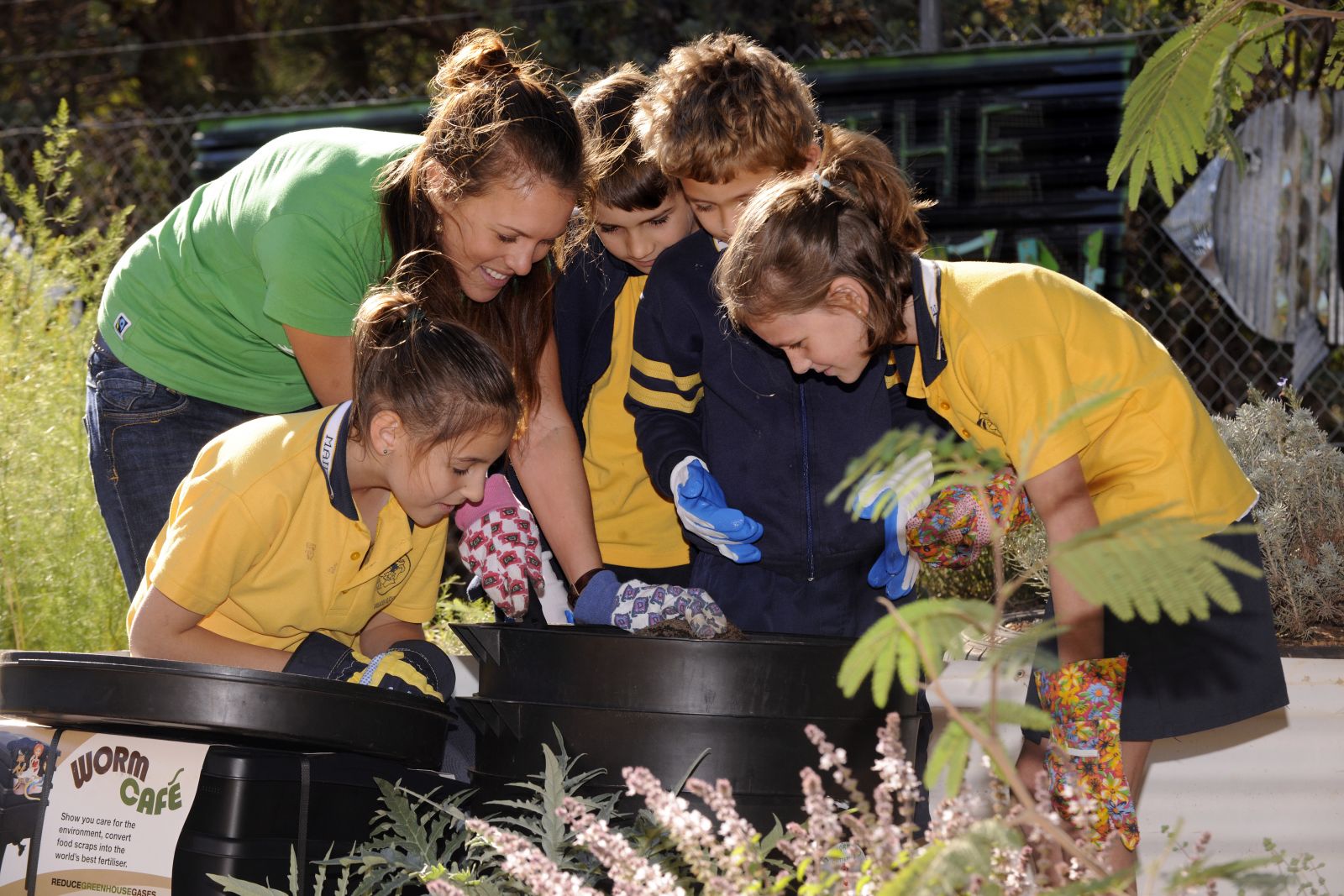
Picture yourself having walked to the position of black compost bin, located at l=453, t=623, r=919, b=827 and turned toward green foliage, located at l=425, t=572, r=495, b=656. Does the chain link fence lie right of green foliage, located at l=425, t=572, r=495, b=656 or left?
right

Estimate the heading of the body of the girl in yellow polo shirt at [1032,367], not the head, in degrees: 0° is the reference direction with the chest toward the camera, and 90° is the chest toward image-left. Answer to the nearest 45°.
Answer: approximately 90°

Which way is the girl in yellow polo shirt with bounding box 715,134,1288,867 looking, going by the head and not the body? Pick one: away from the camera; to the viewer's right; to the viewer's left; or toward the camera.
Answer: to the viewer's left

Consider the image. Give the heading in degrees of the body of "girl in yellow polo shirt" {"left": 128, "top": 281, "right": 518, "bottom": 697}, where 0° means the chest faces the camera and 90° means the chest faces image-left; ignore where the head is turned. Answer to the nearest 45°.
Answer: approximately 315°

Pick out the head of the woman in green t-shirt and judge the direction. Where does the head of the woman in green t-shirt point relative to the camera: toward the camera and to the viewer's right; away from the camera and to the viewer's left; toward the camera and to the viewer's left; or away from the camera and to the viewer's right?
toward the camera and to the viewer's right

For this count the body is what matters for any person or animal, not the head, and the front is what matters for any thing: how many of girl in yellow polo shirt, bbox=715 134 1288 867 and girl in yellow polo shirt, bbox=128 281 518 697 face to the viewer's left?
1

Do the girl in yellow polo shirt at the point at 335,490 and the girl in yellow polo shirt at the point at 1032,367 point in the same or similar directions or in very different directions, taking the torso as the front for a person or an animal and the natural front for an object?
very different directions

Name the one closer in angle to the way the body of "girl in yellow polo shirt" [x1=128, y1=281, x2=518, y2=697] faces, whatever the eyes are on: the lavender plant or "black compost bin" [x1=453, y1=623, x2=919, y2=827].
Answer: the black compost bin

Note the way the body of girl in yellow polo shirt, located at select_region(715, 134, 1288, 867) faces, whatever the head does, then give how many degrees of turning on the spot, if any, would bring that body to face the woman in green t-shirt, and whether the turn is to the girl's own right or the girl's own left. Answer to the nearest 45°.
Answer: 0° — they already face them

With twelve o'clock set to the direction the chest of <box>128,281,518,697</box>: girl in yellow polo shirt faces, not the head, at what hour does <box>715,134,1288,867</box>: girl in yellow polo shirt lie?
<box>715,134,1288,867</box>: girl in yellow polo shirt is roughly at 11 o'clock from <box>128,281,518,697</box>: girl in yellow polo shirt.

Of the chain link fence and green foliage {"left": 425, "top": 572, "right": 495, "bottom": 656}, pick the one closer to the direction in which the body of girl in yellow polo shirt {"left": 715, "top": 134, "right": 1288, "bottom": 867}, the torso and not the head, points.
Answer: the green foliage

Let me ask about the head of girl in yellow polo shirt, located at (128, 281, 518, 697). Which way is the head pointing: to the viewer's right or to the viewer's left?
to the viewer's right
